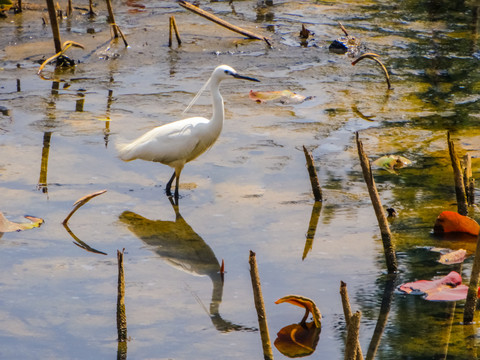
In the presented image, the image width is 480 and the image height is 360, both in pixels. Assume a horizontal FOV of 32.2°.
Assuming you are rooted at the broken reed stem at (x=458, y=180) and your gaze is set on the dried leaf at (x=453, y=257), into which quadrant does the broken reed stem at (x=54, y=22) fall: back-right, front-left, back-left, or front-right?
back-right

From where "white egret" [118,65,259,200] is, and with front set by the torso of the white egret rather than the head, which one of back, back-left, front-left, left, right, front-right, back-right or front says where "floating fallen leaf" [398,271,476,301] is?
front-right

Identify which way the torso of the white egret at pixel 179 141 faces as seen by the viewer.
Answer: to the viewer's right

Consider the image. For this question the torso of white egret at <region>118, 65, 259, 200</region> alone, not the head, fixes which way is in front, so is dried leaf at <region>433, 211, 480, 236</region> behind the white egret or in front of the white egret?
in front

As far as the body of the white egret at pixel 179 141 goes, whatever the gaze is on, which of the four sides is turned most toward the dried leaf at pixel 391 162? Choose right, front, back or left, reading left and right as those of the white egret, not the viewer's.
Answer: front

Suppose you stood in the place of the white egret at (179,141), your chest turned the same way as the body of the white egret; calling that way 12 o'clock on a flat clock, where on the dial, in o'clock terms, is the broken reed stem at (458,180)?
The broken reed stem is roughly at 1 o'clock from the white egret.

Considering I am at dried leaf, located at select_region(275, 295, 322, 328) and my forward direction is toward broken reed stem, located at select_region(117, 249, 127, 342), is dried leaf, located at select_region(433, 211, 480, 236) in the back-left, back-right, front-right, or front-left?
back-right

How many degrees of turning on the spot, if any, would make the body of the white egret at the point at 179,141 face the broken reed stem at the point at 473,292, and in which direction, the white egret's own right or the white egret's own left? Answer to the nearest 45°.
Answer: approximately 45° to the white egret's own right

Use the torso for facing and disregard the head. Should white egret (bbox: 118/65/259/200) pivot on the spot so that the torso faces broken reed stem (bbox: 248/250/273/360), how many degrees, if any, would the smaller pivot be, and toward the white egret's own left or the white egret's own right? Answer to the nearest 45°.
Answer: approximately 90° to the white egret's own right

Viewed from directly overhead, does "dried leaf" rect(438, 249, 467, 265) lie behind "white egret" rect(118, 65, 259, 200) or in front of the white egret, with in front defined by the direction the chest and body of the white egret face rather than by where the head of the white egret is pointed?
in front

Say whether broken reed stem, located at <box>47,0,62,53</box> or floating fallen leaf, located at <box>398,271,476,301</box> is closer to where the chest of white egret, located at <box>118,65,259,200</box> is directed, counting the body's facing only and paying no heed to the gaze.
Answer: the floating fallen leaf

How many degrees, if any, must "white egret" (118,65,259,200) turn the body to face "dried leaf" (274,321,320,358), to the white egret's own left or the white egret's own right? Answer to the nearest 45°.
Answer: approximately 90° to the white egret's own right

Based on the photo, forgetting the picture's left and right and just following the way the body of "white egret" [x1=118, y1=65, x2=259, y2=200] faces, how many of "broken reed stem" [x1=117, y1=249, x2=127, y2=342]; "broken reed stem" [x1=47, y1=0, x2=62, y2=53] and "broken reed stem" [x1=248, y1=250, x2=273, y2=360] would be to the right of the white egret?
2

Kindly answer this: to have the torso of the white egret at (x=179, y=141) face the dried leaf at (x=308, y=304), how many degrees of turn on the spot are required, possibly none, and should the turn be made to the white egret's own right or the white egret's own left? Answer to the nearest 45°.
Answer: approximately 90° to the white egret's own right

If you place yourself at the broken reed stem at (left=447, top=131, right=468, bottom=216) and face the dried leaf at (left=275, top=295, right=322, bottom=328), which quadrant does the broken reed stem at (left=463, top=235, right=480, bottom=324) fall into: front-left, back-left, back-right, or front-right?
front-left
